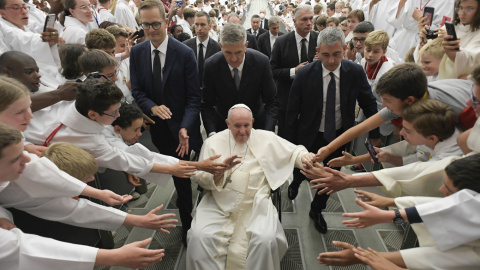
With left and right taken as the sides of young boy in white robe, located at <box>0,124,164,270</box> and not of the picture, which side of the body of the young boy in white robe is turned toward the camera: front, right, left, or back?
right

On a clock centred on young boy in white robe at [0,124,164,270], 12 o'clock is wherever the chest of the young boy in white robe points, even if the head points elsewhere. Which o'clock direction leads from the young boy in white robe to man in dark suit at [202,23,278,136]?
The man in dark suit is roughly at 11 o'clock from the young boy in white robe.

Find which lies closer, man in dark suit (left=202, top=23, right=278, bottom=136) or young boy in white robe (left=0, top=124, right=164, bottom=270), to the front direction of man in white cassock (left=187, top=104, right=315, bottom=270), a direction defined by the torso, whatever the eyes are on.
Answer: the young boy in white robe

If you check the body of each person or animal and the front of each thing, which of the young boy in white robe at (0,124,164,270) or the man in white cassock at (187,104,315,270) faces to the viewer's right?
the young boy in white robe

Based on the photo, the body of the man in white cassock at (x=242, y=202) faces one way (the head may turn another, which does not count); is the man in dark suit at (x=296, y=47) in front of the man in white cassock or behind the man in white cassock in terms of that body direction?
behind

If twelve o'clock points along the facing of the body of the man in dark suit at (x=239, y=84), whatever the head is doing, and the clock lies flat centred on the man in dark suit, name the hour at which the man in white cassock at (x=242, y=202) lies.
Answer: The man in white cassock is roughly at 12 o'clock from the man in dark suit.

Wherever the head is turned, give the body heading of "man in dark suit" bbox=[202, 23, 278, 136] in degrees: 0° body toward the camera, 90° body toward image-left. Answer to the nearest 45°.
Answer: approximately 0°

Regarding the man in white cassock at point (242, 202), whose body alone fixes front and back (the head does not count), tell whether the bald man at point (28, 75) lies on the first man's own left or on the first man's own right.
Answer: on the first man's own right

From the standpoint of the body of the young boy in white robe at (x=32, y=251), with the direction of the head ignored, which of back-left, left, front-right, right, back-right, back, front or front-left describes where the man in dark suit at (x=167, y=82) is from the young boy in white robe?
front-left

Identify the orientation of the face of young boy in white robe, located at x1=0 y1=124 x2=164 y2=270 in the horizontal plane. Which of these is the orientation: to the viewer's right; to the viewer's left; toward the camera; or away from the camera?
to the viewer's right

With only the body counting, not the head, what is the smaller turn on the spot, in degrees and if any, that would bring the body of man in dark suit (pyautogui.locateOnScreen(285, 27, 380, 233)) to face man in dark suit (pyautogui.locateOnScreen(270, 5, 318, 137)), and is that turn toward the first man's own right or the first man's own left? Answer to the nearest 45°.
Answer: approximately 180°

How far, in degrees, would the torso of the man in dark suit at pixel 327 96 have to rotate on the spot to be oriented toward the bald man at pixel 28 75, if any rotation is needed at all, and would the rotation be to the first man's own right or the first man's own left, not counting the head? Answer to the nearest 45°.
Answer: approximately 45° to the first man's own right
